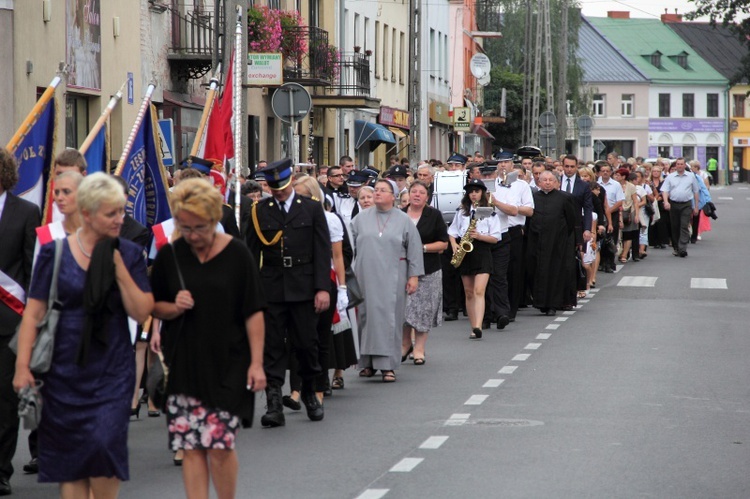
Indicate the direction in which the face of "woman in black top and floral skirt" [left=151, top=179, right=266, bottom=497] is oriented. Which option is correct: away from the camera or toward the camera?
toward the camera

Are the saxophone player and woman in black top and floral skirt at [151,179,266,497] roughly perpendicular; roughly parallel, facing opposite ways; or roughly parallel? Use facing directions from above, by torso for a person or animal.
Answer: roughly parallel

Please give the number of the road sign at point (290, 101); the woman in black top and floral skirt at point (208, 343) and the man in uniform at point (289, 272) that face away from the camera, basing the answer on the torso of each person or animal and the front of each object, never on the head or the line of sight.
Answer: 1

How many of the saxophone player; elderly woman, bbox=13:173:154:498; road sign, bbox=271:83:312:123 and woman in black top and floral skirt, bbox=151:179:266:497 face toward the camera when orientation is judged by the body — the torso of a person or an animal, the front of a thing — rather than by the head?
3

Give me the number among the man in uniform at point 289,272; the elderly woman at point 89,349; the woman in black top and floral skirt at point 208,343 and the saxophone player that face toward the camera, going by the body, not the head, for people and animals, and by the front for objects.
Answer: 4

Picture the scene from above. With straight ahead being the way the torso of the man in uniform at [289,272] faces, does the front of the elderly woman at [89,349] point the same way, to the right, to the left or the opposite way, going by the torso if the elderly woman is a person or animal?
the same way

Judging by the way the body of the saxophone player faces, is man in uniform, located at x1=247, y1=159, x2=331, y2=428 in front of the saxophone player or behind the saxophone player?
in front

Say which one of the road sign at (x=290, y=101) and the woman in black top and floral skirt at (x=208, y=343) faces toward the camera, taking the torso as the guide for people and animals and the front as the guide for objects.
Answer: the woman in black top and floral skirt

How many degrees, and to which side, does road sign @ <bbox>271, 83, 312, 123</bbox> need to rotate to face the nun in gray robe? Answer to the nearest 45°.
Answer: approximately 180°

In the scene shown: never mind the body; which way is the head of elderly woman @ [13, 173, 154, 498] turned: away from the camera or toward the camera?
toward the camera

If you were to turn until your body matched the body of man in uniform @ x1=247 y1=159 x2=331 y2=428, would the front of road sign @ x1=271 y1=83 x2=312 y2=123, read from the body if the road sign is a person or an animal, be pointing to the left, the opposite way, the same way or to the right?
the opposite way

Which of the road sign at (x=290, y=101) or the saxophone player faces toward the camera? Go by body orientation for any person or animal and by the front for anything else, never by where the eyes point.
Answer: the saxophone player

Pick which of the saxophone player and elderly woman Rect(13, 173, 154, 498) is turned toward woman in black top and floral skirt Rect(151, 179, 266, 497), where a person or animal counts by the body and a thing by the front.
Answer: the saxophone player

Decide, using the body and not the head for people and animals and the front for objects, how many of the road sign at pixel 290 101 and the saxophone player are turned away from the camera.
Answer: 1

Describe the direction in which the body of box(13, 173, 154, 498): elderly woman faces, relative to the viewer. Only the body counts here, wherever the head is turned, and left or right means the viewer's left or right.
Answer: facing the viewer

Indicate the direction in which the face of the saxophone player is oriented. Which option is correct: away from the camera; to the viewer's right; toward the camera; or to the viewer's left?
toward the camera

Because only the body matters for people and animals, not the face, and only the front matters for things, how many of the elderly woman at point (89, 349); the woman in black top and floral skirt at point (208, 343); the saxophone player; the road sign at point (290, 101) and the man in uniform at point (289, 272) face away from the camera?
1

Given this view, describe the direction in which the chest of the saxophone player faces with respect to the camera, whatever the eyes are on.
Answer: toward the camera

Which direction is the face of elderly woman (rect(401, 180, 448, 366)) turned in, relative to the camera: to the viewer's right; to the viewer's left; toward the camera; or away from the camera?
toward the camera

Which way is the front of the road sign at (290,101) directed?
away from the camera
